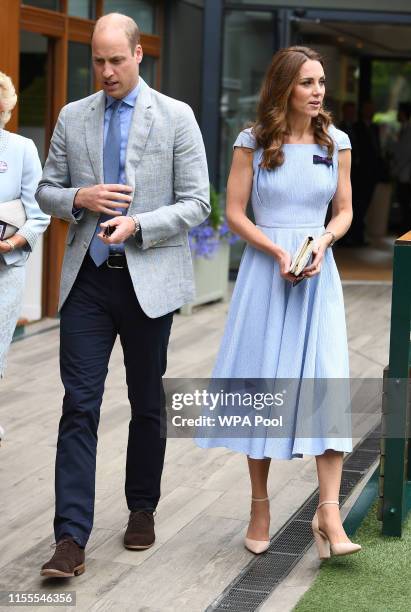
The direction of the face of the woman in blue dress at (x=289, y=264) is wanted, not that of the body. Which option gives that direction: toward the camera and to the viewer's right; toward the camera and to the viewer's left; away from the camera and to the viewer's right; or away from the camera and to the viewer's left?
toward the camera and to the viewer's right

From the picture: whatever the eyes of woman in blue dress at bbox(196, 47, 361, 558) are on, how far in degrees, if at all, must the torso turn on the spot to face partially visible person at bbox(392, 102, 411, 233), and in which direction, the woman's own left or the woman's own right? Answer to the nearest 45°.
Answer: approximately 180°

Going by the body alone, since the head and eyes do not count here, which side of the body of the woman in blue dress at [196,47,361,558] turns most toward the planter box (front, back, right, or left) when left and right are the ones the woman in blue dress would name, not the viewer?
back

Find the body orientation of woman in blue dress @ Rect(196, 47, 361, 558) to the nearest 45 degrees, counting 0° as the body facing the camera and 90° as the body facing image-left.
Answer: approximately 0°

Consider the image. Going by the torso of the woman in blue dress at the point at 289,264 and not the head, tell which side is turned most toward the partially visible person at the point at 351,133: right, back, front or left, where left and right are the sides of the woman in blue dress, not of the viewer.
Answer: back

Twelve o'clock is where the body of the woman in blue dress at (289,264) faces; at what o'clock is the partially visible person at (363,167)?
The partially visible person is roughly at 6 o'clock from the woman in blue dress.

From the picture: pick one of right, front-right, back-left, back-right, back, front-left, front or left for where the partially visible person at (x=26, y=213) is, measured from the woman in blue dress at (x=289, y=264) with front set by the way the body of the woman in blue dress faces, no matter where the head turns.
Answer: back-right
